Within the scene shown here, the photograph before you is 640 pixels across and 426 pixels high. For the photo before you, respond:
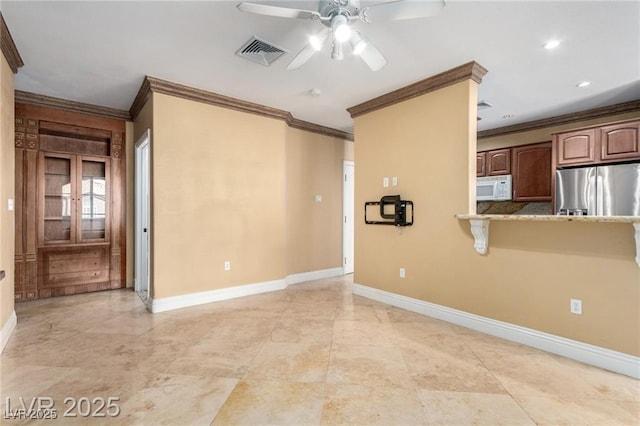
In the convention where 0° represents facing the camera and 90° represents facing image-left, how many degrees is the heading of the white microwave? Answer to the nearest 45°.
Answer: approximately 45°

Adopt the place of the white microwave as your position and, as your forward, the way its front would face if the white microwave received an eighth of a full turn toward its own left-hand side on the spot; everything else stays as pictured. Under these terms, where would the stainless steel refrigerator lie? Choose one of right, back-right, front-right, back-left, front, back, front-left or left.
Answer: front-left

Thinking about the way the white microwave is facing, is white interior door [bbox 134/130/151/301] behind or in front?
in front

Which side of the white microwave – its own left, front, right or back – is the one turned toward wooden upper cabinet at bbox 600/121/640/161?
left

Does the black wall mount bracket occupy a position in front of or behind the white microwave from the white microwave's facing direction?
in front

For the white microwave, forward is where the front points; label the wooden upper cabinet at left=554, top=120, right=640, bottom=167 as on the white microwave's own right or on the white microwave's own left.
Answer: on the white microwave's own left

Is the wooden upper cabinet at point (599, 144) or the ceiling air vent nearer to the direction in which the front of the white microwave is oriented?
the ceiling air vent
